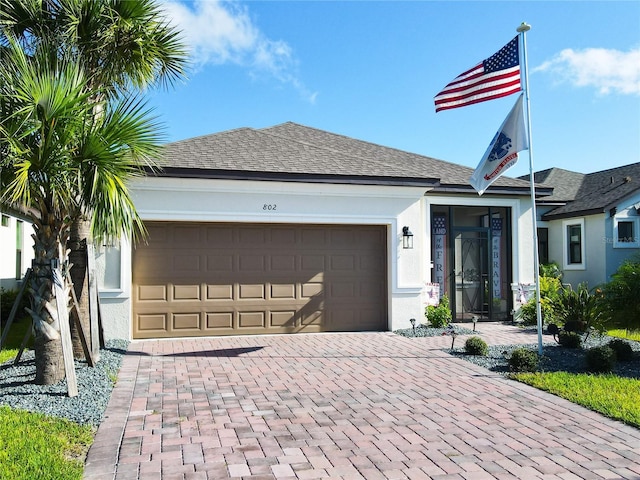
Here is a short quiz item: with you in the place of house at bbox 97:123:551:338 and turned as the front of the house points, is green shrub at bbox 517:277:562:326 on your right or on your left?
on your left

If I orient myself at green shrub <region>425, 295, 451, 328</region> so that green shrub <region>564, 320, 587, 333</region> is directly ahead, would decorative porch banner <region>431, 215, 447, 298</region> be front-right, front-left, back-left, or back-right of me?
back-left

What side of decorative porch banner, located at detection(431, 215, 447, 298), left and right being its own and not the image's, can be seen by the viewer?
front

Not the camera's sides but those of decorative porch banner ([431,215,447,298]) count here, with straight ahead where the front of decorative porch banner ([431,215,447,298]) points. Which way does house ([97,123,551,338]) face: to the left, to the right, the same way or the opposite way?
the same way

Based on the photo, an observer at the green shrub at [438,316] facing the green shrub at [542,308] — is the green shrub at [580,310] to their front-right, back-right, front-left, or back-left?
front-right

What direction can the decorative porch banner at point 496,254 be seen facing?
toward the camera

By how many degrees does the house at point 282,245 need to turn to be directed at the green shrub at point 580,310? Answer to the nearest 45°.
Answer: approximately 90° to its left

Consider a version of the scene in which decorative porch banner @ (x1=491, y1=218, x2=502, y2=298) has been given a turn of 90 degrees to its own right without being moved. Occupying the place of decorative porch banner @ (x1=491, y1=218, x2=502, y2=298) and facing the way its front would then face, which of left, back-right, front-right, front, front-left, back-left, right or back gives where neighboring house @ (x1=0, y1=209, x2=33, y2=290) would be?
front

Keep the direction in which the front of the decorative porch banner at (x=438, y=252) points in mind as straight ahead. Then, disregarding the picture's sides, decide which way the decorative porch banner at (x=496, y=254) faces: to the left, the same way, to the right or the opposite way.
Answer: the same way

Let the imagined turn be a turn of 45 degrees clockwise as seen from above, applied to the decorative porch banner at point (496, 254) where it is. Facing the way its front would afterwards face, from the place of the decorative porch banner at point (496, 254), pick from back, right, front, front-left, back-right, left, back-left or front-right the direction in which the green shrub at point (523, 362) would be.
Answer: front-left

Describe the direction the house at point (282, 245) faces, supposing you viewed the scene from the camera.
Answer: facing the viewer

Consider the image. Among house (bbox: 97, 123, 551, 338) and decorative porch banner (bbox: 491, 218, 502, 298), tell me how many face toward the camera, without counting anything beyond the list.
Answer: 2

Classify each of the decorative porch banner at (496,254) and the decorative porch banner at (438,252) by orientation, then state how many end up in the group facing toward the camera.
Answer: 2
